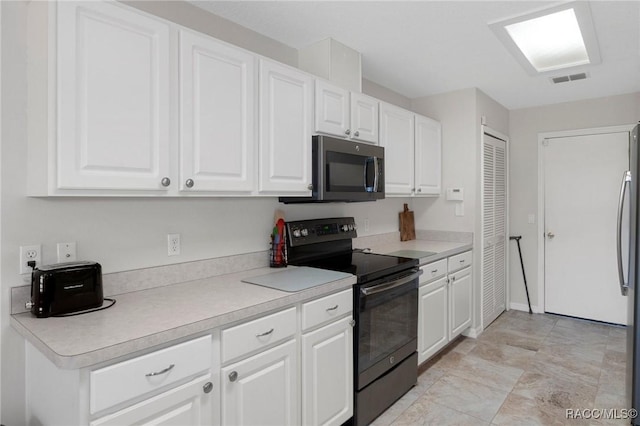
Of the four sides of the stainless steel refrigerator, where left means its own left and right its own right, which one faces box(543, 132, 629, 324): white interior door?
right

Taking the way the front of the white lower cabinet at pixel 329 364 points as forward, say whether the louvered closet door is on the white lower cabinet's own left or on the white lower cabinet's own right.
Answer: on the white lower cabinet's own left

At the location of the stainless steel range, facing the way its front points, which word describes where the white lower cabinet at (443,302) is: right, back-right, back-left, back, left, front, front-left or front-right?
left

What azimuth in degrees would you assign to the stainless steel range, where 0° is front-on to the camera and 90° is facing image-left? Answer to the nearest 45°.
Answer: approximately 315°

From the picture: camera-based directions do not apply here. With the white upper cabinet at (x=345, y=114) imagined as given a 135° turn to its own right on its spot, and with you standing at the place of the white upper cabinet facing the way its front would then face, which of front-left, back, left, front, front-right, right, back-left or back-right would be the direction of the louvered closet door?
back-right

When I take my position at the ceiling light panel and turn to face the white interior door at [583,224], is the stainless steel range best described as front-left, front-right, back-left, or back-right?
back-left

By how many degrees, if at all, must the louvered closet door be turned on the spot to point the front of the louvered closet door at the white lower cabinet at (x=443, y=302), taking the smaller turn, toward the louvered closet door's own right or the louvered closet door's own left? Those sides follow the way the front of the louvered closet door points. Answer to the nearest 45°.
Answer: approximately 45° to the louvered closet door's own right

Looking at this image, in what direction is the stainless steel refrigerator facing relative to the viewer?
to the viewer's left

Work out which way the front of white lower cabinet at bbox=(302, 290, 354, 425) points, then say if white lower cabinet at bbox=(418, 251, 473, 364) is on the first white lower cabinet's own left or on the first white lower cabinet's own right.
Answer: on the first white lower cabinet's own left

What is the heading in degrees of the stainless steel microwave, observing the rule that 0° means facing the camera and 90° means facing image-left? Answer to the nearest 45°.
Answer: approximately 315°

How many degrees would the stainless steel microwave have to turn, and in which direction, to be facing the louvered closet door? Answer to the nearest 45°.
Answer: approximately 90° to its left

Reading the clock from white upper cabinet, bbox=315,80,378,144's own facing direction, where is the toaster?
The toaster is roughly at 3 o'clock from the white upper cabinet.

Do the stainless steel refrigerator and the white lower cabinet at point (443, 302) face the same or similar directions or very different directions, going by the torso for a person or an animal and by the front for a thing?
very different directions

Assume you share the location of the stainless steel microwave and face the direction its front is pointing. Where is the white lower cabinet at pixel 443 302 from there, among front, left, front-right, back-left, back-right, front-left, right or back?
left

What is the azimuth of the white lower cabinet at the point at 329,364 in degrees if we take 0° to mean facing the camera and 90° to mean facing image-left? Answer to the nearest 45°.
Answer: approximately 315°

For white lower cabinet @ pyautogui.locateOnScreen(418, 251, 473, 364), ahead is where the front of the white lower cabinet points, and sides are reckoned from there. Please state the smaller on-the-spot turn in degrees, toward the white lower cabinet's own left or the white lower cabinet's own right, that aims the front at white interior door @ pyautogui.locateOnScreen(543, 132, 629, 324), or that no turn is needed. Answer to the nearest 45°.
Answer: approximately 90° to the white lower cabinet's own left

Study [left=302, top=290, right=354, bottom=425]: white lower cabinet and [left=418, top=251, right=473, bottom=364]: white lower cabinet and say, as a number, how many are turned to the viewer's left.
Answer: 0
